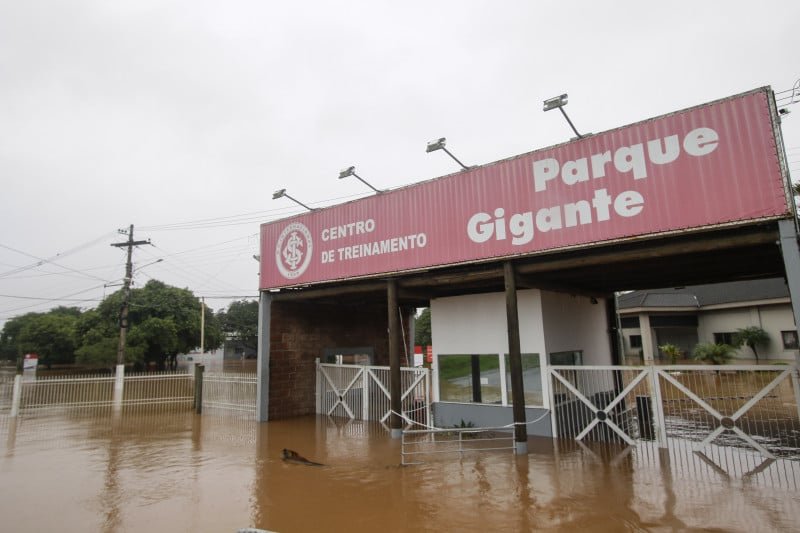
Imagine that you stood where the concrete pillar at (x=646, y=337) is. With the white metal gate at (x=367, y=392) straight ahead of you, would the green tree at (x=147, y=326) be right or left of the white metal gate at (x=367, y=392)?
right

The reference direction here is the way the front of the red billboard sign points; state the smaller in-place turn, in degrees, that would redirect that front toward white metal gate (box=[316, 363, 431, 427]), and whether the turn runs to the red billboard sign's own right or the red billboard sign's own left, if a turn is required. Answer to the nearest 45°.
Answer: approximately 90° to the red billboard sign's own right

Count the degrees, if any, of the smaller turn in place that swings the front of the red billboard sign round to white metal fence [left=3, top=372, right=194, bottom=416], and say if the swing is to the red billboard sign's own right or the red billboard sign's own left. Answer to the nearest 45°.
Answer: approximately 45° to the red billboard sign's own right

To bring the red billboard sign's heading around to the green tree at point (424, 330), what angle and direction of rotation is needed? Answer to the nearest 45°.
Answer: approximately 135° to its right

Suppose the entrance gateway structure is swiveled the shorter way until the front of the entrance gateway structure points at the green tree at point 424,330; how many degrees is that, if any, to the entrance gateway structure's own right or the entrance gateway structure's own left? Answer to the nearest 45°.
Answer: approximately 135° to the entrance gateway structure's own right

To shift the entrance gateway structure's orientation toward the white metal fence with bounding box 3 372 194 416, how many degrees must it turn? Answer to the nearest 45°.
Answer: approximately 45° to its right

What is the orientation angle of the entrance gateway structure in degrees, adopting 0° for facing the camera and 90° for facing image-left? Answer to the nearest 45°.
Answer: approximately 45°
